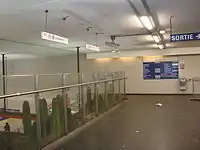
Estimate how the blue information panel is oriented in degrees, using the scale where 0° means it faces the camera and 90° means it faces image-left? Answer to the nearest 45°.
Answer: approximately 0°

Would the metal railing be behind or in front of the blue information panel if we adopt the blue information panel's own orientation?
in front
